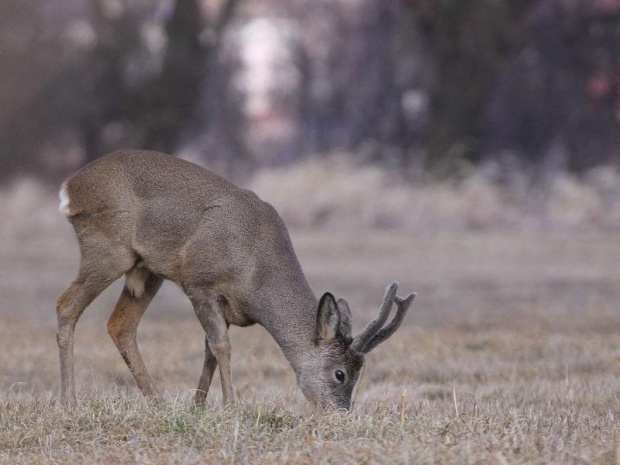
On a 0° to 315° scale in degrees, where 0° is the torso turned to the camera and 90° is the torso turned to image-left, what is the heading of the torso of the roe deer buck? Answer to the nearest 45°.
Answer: approximately 270°
